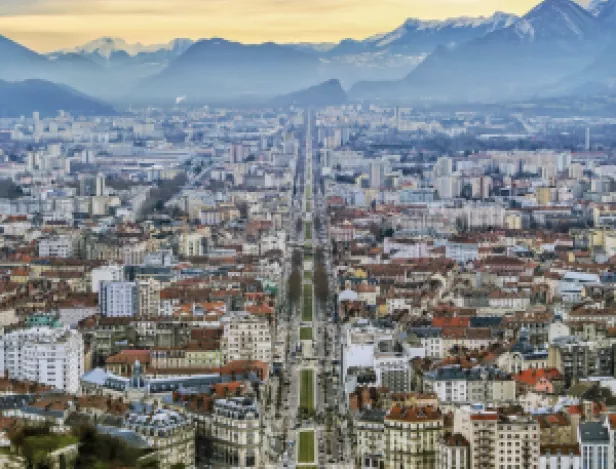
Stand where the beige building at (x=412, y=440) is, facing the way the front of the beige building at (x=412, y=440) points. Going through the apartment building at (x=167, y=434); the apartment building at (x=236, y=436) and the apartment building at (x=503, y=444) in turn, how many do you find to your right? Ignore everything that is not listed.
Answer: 2

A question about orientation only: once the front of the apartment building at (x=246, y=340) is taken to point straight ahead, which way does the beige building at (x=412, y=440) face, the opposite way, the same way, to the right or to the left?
the same way

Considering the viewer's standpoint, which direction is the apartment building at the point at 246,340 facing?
facing the viewer

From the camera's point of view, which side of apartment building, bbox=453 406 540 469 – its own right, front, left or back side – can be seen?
front

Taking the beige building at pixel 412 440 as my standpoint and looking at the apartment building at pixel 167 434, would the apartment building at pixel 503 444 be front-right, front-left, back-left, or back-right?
back-left

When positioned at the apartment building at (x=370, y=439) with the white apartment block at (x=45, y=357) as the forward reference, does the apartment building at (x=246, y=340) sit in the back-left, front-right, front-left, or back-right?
front-right

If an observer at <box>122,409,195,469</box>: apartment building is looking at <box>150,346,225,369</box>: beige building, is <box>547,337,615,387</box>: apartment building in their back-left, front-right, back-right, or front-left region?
front-right

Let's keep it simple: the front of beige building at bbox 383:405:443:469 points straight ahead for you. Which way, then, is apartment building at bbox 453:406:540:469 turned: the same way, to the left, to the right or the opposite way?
the same way

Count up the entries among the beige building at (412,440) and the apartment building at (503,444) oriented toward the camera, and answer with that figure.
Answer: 2

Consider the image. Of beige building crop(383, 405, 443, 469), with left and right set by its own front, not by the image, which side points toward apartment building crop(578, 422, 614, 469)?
left

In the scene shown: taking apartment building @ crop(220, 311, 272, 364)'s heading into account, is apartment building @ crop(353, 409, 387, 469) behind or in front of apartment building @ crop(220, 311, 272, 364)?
in front

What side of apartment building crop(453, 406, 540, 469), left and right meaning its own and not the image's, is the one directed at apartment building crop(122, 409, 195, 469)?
right
